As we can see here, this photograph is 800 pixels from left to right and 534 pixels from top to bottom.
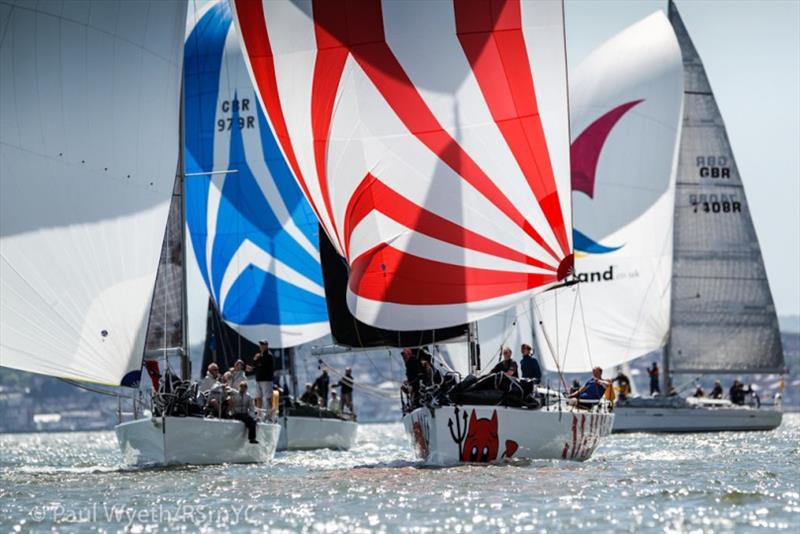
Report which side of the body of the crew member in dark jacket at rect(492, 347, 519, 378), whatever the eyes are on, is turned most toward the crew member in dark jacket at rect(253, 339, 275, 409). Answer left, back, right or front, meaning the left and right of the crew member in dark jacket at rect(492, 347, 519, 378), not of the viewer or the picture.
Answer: right

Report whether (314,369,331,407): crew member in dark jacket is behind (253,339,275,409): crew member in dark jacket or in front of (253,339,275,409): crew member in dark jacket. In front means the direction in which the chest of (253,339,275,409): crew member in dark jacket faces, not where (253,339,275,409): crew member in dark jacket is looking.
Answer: behind

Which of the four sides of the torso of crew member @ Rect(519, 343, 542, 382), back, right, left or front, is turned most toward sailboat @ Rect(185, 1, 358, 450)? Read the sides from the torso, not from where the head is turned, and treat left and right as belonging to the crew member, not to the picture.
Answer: right

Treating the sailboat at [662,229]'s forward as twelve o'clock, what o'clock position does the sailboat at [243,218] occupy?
the sailboat at [243,218] is roughly at 11 o'clock from the sailboat at [662,229].

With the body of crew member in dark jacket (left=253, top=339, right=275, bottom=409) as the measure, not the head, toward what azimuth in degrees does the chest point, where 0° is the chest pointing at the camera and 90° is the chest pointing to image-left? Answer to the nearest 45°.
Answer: approximately 45°

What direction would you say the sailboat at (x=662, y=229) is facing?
to the viewer's left

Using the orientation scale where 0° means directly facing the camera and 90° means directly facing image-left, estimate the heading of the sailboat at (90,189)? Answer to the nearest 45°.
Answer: approximately 45°

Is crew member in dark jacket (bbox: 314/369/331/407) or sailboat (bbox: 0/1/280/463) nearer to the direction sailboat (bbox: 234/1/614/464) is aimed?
the sailboat
